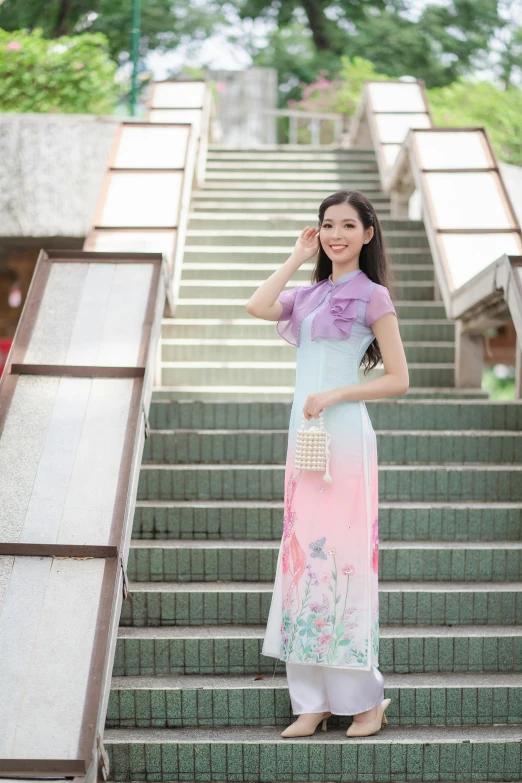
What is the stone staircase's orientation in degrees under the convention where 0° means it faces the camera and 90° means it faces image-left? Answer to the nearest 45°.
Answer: approximately 0°

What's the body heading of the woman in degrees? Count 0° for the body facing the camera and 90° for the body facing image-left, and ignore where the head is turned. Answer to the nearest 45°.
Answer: approximately 45°
